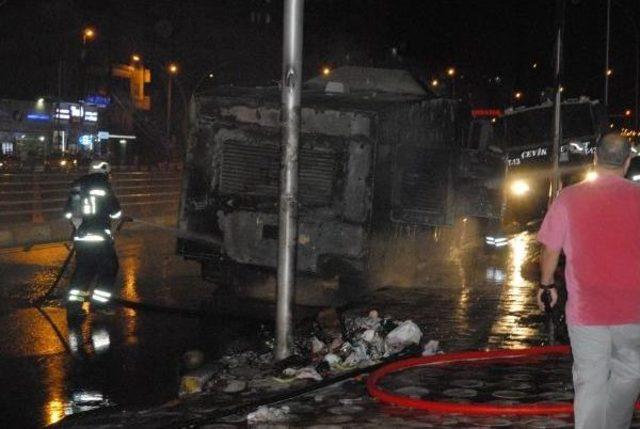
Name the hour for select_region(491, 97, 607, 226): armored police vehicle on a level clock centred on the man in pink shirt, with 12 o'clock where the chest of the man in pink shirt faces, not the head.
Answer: The armored police vehicle is roughly at 12 o'clock from the man in pink shirt.

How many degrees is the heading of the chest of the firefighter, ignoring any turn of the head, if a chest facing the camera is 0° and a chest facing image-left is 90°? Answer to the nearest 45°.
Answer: approximately 225°

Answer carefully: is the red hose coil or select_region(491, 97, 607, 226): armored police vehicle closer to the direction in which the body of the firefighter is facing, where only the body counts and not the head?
the armored police vehicle

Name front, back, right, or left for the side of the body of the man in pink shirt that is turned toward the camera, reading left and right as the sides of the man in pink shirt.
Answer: back

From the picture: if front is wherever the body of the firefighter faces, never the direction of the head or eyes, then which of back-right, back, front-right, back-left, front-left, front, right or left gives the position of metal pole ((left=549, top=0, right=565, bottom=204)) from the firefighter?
front

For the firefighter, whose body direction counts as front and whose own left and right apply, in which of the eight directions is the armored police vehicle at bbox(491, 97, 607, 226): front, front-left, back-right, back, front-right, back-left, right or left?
front

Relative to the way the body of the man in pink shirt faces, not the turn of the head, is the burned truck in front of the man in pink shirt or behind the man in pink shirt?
in front

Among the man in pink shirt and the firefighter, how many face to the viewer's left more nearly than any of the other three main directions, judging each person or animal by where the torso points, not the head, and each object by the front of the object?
0

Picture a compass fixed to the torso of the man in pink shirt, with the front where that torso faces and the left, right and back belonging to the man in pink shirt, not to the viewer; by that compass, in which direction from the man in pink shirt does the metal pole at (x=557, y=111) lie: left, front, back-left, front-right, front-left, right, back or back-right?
front
